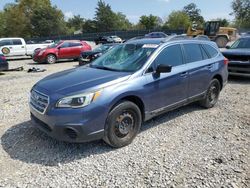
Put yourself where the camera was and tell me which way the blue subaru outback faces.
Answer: facing the viewer and to the left of the viewer

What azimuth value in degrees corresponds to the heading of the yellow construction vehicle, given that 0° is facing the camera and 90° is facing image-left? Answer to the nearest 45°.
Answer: approximately 90°

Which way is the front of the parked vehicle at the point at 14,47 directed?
to the viewer's left

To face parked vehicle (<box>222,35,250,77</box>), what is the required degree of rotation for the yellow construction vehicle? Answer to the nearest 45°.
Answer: approximately 90° to its left

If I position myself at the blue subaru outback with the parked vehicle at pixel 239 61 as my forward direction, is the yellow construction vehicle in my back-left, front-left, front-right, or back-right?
front-left

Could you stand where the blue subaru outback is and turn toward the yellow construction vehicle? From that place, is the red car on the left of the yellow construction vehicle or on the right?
left

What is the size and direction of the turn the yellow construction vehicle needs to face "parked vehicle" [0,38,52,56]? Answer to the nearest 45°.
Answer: approximately 45° to its left

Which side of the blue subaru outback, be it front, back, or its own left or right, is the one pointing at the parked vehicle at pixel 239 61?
back

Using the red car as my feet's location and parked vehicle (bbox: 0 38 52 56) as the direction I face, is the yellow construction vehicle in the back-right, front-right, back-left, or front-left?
back-right

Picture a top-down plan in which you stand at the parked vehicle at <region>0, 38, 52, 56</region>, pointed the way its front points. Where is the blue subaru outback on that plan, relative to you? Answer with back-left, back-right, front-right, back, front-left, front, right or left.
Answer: left

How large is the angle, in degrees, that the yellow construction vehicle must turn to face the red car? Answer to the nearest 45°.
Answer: approximately 45° to its left

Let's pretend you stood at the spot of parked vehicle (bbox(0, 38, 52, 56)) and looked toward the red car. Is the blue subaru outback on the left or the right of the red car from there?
right
